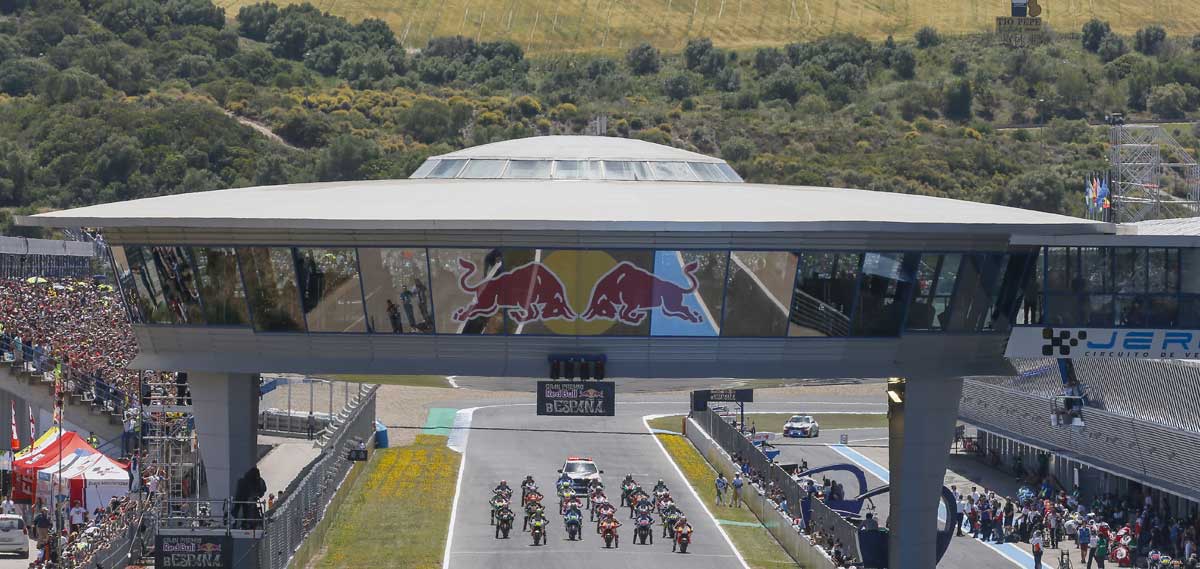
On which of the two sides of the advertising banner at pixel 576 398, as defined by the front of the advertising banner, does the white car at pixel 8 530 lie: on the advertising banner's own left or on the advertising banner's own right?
on the advertising banner's own right

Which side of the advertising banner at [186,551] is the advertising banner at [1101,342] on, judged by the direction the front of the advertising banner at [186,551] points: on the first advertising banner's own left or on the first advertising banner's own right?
on the first advertising banner's own left

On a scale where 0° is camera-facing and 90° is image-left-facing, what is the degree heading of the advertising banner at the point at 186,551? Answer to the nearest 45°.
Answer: approximately 0°

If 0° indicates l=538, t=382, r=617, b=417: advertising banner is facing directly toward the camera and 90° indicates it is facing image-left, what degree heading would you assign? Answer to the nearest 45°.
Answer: approximately 0°

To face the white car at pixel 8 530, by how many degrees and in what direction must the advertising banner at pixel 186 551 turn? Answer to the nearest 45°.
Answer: approximately 135° to its right

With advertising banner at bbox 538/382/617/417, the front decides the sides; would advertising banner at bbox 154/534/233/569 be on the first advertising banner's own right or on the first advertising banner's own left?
on the first advertising banner's own right

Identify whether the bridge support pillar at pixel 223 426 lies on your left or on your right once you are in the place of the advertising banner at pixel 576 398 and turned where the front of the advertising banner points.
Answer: on your right

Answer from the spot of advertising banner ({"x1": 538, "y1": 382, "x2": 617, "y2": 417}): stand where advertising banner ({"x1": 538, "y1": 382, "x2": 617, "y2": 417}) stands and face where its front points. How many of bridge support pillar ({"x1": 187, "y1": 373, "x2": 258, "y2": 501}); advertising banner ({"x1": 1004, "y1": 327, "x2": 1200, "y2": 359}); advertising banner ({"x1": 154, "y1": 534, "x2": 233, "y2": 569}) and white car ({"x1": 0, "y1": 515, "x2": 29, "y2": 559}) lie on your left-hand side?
1

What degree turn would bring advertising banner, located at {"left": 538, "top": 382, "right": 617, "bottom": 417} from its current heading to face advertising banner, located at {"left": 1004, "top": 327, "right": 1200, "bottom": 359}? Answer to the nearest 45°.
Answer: approximately 90° to its left

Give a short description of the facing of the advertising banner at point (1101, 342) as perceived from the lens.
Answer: facing the viewer

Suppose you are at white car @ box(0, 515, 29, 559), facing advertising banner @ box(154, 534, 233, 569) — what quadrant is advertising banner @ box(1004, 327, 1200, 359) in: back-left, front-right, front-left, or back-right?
front-left
